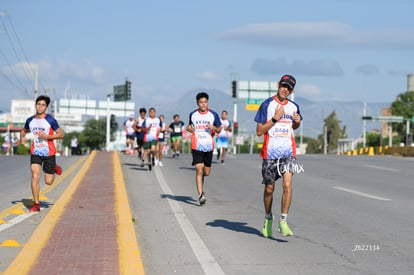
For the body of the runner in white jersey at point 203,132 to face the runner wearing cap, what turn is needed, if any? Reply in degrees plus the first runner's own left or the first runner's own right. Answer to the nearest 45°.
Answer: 0° — they already face them

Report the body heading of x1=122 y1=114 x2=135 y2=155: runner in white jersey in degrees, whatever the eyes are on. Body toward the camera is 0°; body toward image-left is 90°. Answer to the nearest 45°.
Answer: approximately 0°

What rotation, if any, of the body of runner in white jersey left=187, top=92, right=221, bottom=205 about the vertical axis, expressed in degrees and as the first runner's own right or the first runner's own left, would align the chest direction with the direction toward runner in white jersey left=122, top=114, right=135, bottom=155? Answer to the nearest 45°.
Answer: approximately 180°

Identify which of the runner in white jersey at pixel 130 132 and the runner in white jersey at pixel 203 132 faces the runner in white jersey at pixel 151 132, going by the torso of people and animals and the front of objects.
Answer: the runner in white jersey at pixel 130 132

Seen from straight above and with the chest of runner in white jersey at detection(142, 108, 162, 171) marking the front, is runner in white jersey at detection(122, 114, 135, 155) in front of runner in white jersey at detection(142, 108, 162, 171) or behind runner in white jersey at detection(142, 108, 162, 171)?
behind

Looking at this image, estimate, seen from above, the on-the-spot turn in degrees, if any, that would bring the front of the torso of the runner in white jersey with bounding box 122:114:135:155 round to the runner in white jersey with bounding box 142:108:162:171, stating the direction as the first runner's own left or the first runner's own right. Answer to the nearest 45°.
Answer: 0° — they already face them
